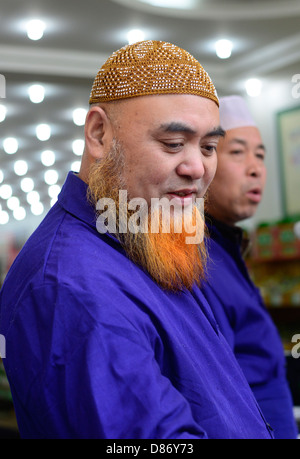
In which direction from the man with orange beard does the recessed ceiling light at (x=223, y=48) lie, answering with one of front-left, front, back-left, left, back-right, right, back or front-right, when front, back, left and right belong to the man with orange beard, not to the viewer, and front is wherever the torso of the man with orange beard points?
back-left

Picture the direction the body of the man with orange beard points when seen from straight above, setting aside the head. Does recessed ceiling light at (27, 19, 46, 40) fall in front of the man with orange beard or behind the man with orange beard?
behind

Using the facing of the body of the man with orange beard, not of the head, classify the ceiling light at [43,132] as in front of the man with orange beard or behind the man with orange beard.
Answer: behind

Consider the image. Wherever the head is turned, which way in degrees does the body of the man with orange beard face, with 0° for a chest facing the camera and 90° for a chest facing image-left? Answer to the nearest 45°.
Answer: approximately 315°

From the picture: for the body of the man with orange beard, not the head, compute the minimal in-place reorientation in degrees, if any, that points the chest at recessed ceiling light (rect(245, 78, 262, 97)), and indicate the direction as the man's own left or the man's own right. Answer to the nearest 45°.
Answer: approximately 135° to the man's own left
